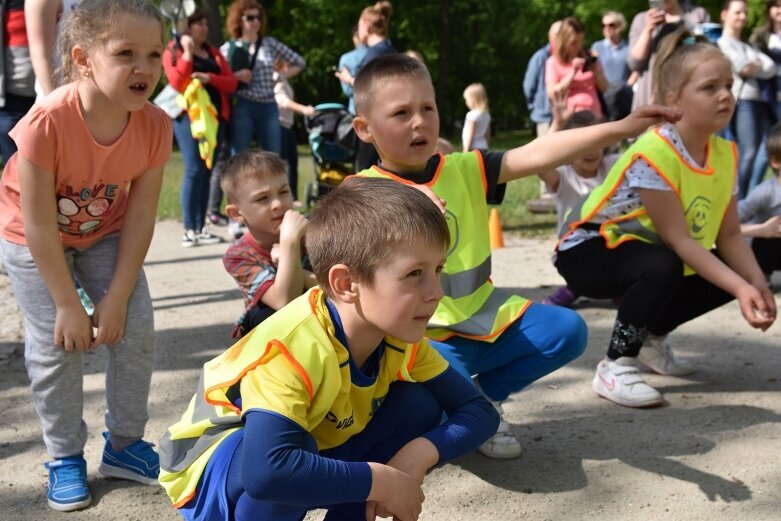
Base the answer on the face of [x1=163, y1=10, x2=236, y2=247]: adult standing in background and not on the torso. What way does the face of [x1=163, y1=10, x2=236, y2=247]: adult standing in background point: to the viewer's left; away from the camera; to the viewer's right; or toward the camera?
toward the camera

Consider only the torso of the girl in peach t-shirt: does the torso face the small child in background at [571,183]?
no

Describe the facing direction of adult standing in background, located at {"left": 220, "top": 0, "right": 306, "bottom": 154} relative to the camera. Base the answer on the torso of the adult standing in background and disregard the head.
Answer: toward the camera

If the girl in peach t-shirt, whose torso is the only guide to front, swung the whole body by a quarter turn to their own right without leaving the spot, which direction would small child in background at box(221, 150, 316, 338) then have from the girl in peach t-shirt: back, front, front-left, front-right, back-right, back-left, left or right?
back

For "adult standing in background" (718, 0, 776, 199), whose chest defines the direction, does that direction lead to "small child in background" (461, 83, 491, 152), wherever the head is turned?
no

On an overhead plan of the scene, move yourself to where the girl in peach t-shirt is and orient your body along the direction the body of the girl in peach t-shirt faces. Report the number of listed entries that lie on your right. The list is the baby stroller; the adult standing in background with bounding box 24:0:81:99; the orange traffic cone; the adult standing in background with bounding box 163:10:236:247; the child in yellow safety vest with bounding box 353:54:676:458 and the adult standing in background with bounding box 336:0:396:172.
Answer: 0

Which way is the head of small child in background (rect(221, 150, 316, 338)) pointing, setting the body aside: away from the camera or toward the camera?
toward the camera

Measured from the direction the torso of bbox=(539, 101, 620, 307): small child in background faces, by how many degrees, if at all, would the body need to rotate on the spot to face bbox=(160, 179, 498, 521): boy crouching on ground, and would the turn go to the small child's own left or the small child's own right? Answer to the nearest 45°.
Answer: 0° — they already face them

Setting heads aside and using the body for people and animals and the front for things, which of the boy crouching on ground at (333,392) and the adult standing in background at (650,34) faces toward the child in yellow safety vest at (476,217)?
the adult standing in background

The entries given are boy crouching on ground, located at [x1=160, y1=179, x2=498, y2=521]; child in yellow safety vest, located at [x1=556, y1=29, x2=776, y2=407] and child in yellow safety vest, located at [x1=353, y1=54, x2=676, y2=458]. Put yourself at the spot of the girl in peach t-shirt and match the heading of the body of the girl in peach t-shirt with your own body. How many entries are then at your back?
0

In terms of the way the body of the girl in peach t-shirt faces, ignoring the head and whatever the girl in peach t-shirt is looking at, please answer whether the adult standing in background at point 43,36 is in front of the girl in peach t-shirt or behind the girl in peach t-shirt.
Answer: behind
